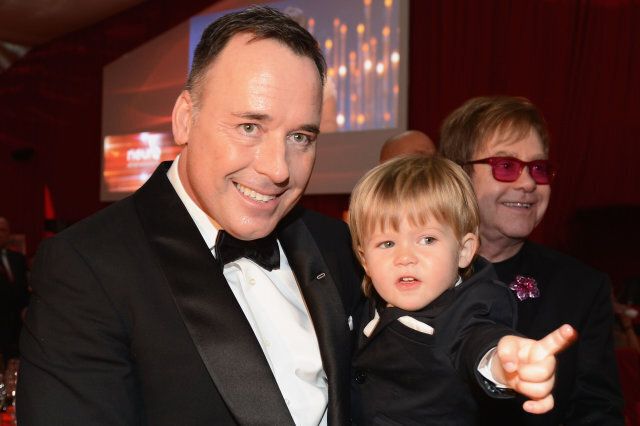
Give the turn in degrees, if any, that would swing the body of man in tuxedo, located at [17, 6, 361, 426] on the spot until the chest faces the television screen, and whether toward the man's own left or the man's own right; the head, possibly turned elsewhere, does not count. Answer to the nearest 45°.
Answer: approximately 135° to the man's own left

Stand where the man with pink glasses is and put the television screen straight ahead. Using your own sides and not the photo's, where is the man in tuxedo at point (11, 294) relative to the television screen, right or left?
left

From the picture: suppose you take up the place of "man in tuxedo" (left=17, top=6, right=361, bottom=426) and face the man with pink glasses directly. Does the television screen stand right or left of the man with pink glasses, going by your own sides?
left

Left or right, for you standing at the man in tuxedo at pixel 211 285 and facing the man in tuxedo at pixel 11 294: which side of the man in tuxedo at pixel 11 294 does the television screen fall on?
right

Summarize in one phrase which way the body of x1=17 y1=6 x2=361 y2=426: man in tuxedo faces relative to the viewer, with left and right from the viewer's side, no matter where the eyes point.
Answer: facing the viewer and to the right of the viewer

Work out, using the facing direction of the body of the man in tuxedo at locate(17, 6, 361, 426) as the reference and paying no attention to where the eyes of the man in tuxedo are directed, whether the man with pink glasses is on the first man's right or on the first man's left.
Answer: on the first man's left

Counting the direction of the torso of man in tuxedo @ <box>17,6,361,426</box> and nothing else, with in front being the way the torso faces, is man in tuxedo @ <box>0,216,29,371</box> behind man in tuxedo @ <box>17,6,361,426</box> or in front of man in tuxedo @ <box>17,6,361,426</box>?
behind
